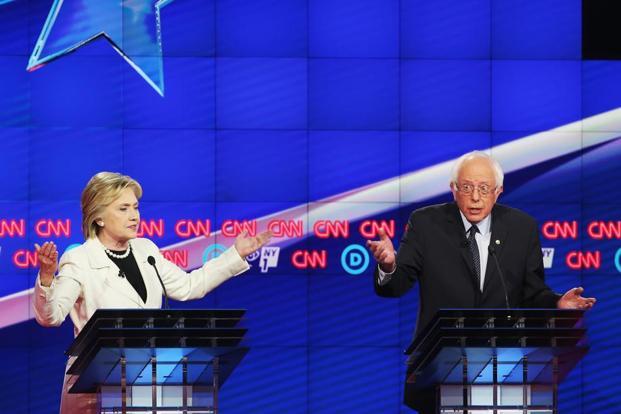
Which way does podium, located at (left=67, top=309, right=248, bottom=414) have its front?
toward the camera

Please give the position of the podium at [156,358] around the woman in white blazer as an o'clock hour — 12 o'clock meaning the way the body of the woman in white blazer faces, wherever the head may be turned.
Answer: The podium is roughly at 1 o'clock from the woman in white blazer.

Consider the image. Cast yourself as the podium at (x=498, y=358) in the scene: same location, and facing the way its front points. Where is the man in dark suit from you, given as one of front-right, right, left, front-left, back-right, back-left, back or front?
back

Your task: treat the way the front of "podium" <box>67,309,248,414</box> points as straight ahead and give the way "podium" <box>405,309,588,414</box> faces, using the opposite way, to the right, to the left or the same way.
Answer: the same way

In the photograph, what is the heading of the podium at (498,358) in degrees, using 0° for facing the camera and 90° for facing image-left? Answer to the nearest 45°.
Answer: approximately 0°

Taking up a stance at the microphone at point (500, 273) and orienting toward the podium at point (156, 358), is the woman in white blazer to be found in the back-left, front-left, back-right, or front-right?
front-right

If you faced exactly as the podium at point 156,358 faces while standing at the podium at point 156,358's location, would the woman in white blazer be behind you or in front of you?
behind

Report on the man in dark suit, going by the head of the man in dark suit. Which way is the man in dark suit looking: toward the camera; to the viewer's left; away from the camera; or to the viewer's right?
toward the camera

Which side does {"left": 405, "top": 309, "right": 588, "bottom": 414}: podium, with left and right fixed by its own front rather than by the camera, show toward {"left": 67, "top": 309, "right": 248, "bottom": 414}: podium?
right

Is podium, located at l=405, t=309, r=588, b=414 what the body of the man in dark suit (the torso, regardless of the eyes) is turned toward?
yes

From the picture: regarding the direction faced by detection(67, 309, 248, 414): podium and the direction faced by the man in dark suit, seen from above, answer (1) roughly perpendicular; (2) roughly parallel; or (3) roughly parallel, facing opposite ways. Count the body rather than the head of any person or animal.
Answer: roughly parallel

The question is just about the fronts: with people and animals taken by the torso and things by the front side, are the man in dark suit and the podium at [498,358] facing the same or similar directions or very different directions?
same or similar directions
